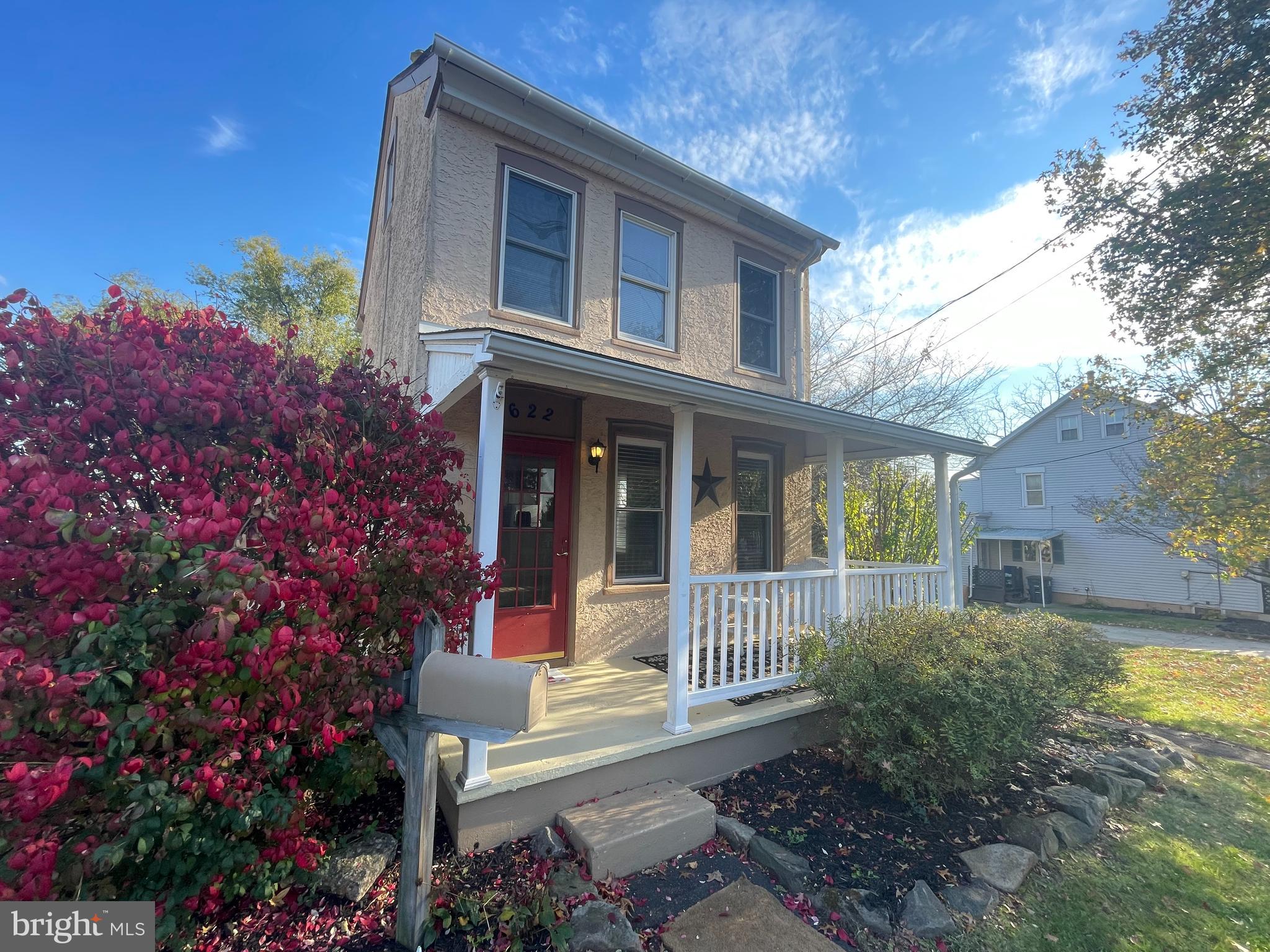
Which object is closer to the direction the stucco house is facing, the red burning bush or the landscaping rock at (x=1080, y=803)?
the landscaping rock

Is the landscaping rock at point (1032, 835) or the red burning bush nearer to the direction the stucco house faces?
the landscaping rock

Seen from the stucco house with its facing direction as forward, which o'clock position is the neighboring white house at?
The neighboring white house is roughly at 9 o'clock from the stucco house.

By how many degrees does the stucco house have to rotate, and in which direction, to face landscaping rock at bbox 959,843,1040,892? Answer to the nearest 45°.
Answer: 0° — it already faces it

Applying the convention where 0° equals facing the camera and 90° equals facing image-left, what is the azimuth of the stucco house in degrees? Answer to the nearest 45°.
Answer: approximately 315°
